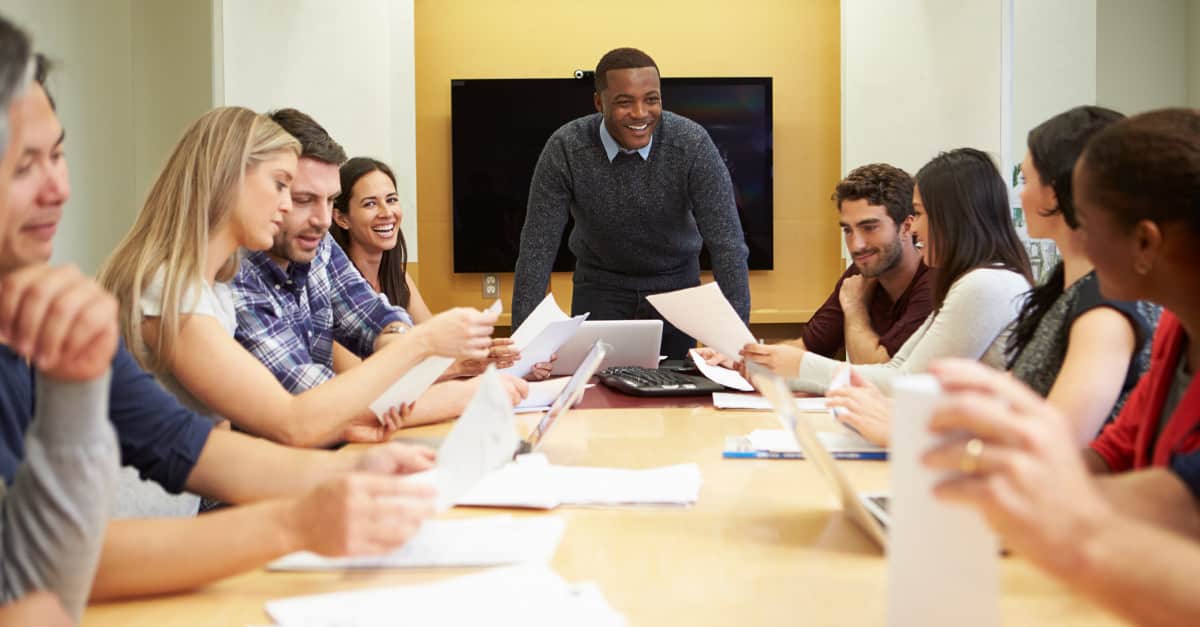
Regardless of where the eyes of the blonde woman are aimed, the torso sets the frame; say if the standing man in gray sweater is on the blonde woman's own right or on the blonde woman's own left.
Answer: on the blonde woman's own left

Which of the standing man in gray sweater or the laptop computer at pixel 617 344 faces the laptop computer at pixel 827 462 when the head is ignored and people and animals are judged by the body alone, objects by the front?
the standing man in gray sweater

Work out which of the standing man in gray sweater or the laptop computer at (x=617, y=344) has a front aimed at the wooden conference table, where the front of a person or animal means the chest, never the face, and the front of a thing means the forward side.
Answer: the standing man in gray sweater

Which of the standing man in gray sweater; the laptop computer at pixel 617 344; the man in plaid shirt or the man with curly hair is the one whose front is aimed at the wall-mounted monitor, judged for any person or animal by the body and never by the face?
the laptop computer

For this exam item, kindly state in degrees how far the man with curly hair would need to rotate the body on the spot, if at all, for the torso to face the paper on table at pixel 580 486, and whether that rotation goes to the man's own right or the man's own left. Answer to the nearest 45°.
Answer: approximately 45° to the man's own left

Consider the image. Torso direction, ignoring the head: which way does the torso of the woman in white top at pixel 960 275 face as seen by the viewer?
to the viewer's left

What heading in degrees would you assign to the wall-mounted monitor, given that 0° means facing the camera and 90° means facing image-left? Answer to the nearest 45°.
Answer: approximately 0°

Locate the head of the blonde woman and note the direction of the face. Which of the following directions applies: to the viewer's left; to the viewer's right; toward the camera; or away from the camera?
to the viewer's right

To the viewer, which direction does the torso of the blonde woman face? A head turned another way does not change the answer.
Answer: to the viewer's right
